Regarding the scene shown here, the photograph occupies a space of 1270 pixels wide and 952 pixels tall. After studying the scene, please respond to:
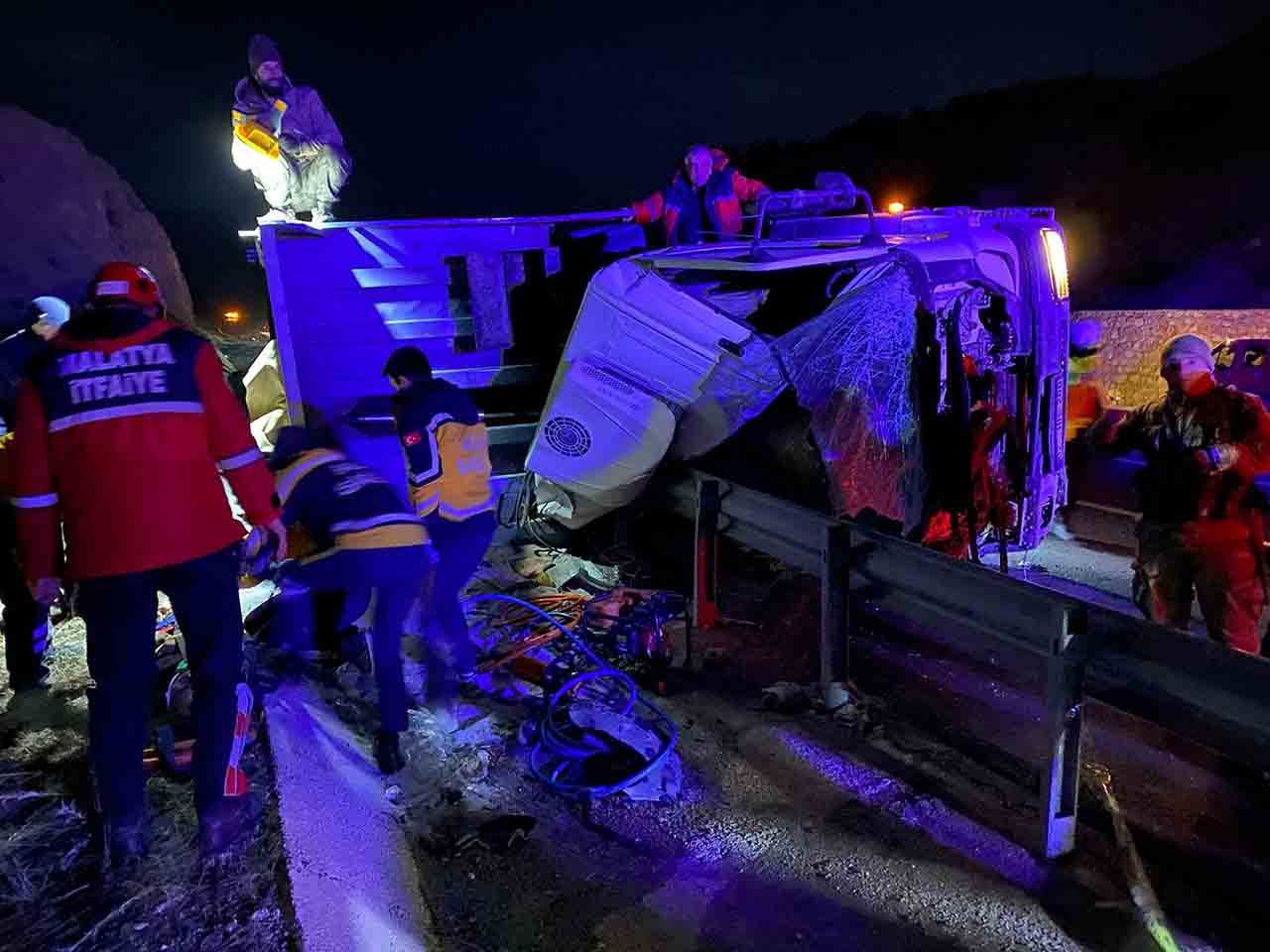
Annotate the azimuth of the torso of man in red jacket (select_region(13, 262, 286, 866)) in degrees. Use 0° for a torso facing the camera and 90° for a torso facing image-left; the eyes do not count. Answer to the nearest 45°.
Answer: approximately 180°

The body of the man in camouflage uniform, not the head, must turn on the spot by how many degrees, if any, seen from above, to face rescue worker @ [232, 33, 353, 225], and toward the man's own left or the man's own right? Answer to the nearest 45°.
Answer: approximately 90° to the man's own right

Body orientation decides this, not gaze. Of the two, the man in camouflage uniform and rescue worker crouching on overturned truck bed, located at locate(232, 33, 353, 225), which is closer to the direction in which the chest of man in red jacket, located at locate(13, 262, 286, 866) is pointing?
the rescue worker crouching on overturned truck bed

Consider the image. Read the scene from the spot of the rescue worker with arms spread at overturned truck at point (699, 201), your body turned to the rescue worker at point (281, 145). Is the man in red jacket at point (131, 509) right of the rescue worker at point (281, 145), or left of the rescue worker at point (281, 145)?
left

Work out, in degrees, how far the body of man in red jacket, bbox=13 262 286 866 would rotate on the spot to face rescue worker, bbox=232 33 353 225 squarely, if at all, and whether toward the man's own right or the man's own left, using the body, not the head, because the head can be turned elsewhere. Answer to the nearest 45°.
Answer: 0° — they already face them

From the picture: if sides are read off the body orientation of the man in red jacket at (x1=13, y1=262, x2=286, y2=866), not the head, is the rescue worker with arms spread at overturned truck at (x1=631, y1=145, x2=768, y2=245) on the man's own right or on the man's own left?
on the man's own right

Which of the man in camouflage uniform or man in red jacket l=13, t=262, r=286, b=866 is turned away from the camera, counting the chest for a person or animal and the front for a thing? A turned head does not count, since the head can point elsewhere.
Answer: the man in red jacket

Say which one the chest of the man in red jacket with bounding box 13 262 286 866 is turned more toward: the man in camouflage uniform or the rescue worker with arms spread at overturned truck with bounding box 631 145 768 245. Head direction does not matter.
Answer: the rescue worker with arms spread at overturned truck

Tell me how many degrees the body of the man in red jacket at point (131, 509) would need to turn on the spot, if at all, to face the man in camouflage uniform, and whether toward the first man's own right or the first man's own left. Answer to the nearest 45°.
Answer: approximately 90° to the first man's own right
